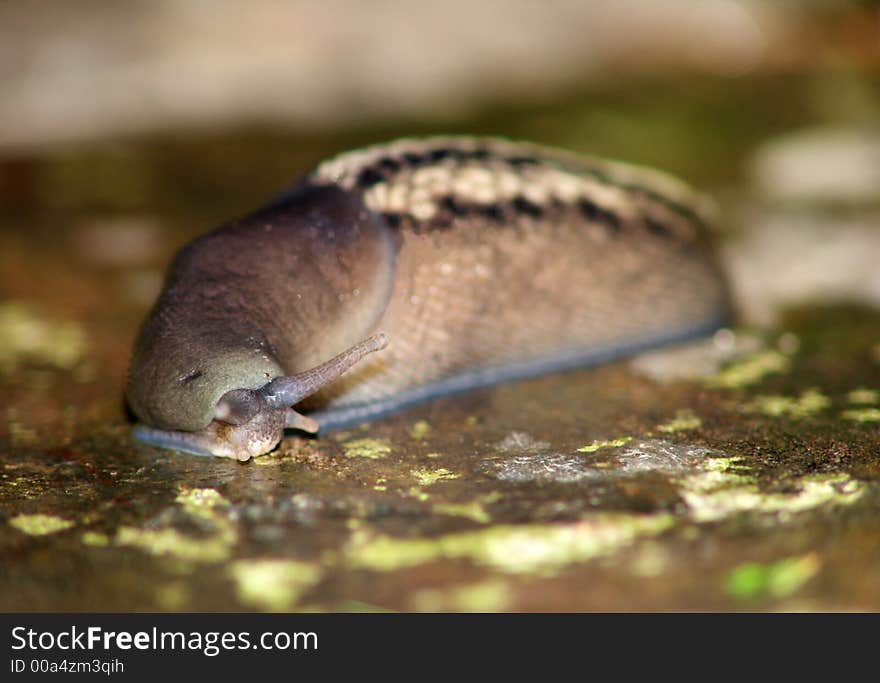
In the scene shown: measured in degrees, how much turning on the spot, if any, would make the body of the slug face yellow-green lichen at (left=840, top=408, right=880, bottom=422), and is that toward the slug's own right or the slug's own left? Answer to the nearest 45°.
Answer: approximately 135° to the slug's own left

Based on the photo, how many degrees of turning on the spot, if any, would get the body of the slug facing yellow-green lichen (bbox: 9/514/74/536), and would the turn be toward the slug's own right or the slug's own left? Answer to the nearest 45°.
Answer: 0° — it already faces it

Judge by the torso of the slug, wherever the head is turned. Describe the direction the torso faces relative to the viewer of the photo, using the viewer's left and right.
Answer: facing the viewer and to the left of the viewer

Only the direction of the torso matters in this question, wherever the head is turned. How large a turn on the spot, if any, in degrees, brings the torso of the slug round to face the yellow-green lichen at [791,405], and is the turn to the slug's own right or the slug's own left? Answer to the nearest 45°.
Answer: approximately 135° to the slug's own left

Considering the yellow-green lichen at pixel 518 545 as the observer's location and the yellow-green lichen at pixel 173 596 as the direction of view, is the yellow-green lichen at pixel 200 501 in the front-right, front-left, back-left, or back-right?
front-right

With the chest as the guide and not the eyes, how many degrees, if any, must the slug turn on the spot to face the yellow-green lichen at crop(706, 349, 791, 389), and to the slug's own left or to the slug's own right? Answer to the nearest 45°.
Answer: approximately 135° to the slug's own left
